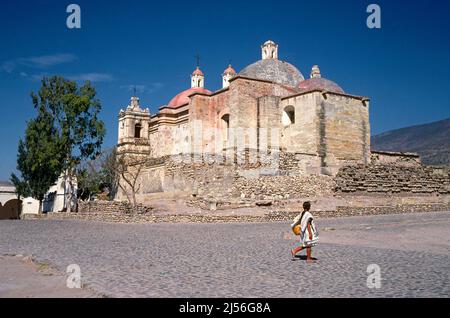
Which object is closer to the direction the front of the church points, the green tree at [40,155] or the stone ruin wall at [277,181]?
the green tree

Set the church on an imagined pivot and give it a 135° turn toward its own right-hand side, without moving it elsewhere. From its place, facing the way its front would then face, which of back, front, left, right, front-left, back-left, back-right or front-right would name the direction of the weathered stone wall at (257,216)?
right

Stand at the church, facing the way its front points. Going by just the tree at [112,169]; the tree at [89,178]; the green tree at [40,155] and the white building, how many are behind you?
0

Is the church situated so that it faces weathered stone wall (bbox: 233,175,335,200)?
no

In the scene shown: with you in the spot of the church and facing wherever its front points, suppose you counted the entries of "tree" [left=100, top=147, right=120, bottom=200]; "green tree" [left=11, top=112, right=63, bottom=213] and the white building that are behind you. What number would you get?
0

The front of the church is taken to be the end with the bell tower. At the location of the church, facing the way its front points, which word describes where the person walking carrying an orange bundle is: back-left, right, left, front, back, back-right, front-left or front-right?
back-left

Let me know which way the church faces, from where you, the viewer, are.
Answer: facing away from the viewer and to the left of the viewer

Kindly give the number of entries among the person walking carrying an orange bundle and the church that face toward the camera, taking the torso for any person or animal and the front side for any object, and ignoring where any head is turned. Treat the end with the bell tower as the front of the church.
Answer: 0

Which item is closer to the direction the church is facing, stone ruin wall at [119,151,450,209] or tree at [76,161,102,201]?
the tree

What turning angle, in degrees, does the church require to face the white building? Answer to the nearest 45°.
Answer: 0° — it already faces it
